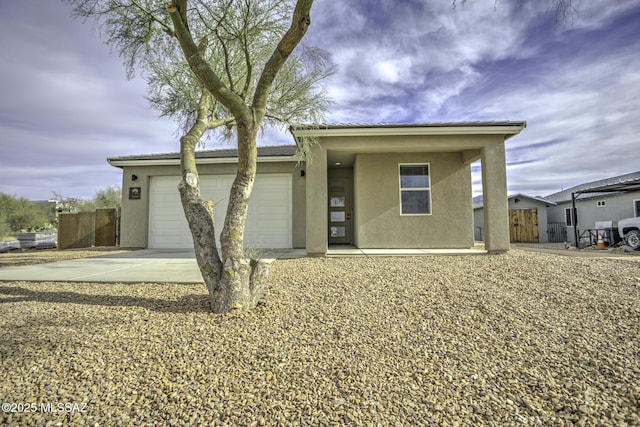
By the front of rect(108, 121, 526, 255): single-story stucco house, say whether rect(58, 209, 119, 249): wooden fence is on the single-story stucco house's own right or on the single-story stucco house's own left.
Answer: on the single-story stucco house's own right

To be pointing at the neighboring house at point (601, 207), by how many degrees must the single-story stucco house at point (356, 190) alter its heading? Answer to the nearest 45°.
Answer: approximately 135° to its left

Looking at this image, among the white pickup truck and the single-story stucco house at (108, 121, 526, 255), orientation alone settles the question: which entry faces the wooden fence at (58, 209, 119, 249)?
the white pickup truck

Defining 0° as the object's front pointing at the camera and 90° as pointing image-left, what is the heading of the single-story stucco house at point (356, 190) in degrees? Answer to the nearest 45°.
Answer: approximately 0°

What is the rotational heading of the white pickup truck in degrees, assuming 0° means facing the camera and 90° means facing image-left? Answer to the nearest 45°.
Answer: approximately 45°

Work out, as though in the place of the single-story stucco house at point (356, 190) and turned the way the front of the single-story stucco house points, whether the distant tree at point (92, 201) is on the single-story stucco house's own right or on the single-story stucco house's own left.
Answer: on the single-story stucco house's own right

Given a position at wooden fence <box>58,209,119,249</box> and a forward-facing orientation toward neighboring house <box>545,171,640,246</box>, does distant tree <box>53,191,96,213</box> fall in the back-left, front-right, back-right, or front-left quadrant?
back-left

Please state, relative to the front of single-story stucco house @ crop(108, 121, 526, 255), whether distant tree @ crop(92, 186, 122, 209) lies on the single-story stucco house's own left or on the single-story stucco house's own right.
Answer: on the single-story stucco house's own right

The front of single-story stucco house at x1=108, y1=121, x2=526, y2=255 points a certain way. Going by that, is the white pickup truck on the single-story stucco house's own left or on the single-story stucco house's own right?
on the single-story stucco house's own left

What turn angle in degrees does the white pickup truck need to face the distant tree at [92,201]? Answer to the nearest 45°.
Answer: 0° — it already faces it
